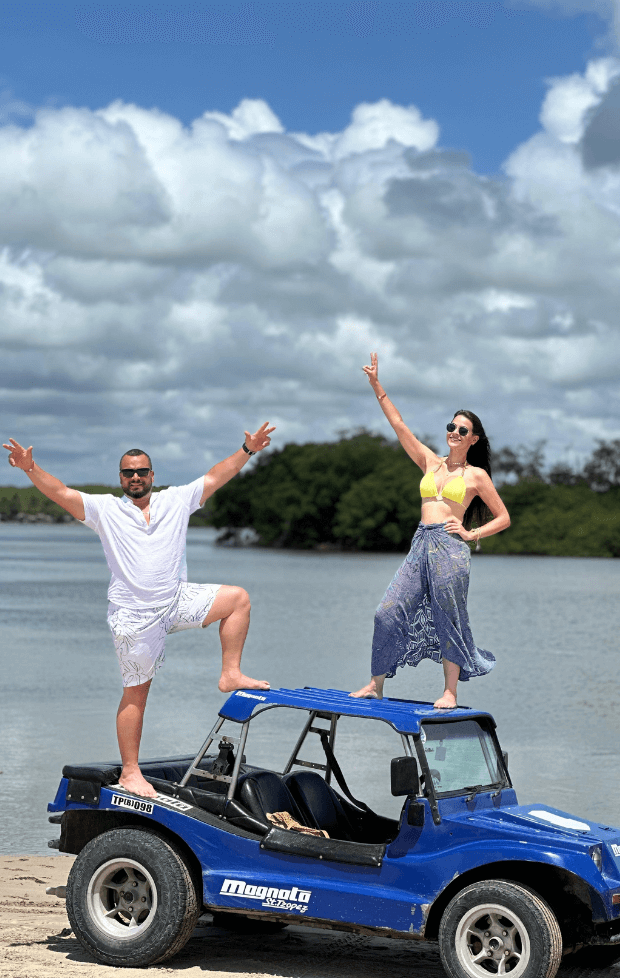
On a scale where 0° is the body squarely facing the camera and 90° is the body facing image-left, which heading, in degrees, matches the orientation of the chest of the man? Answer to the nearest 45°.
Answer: approximately 0°

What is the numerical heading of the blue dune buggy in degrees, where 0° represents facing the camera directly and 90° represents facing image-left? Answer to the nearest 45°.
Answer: approximately 315°
